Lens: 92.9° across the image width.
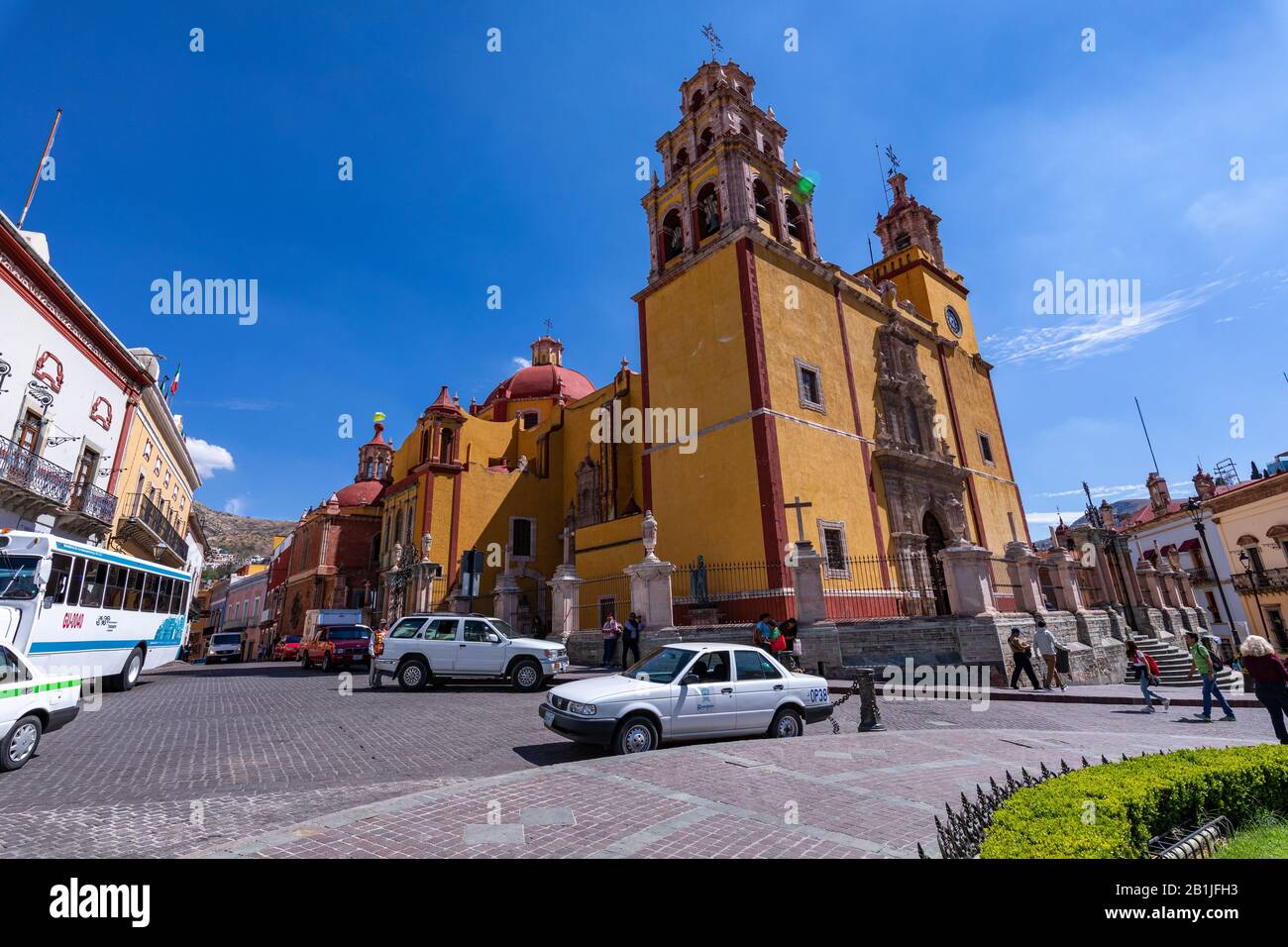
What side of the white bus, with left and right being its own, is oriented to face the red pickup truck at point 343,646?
back

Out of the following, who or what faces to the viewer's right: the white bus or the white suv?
the white suv

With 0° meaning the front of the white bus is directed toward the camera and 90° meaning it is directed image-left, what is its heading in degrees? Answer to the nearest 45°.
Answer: approximately 45°

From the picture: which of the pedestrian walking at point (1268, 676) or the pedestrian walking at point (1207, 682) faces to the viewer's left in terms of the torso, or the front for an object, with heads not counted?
the pedestrian walking at point (1207, 682)

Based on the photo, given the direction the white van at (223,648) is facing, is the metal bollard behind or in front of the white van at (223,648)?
in front
